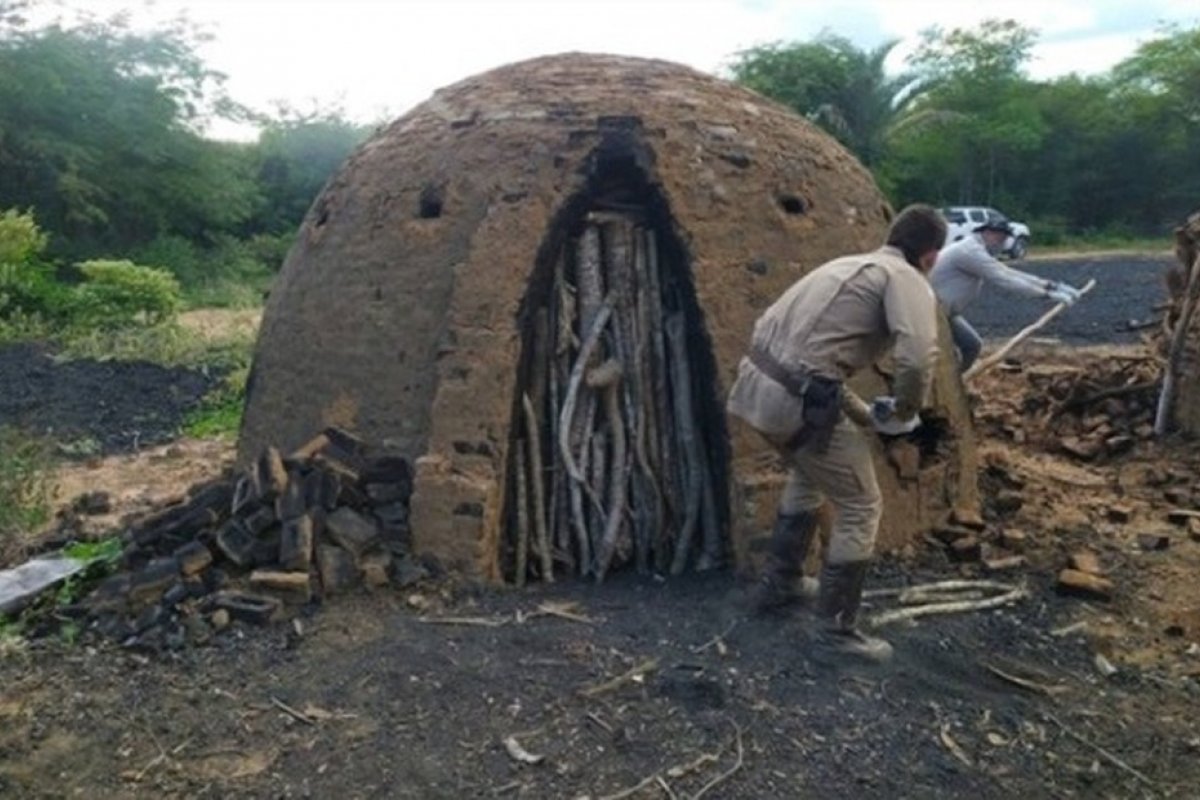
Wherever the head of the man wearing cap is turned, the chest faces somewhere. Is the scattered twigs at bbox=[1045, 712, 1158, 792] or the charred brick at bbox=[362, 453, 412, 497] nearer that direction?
the scattered twigs

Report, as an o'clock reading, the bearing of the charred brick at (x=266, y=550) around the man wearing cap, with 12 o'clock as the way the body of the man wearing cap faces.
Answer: The charred brick is roughly at 4 o'clock from the man wearing cap.

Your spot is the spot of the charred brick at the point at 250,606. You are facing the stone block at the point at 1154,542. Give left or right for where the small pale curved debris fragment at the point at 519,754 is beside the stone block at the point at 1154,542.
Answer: right

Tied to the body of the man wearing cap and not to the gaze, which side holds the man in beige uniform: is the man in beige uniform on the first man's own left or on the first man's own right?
on the first man's own right

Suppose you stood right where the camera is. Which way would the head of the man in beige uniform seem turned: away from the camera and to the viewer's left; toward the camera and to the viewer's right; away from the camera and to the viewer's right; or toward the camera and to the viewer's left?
away from the camera and to the viewer's right

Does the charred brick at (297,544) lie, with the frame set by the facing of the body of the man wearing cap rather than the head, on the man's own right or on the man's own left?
on the man's own right

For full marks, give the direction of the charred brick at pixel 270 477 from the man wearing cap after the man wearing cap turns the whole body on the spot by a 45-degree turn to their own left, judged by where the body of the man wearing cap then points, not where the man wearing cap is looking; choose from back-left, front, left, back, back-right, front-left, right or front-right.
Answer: back

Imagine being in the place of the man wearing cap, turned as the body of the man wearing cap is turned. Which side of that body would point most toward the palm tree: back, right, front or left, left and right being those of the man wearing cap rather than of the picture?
left

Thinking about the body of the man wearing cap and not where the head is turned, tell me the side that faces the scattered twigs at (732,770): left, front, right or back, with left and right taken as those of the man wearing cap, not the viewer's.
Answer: right

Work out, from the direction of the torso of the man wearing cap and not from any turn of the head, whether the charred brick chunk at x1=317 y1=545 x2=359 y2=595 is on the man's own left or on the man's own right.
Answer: on the man's own right

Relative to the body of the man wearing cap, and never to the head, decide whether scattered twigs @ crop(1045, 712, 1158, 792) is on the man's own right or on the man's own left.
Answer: on the man's own right

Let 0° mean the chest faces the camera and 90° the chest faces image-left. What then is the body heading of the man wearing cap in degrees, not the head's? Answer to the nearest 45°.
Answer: approximately 270°

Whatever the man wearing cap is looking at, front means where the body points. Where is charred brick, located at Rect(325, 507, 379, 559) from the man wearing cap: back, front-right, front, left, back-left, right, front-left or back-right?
back-right
